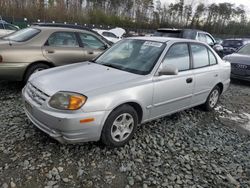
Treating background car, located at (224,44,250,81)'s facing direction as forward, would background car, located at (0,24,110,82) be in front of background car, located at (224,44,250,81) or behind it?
in front

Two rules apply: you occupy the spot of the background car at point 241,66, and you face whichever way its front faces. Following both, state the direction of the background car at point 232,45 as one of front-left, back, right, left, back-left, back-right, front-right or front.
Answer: back-right

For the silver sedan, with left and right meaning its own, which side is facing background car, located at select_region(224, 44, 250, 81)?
back

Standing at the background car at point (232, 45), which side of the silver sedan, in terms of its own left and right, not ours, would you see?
back

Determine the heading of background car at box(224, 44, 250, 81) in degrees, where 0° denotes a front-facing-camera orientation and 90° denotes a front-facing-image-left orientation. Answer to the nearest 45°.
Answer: approximately 45°

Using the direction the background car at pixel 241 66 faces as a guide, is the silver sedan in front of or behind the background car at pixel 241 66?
in front

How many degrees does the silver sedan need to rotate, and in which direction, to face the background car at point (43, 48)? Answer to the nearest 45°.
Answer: approximately 90° to its right
